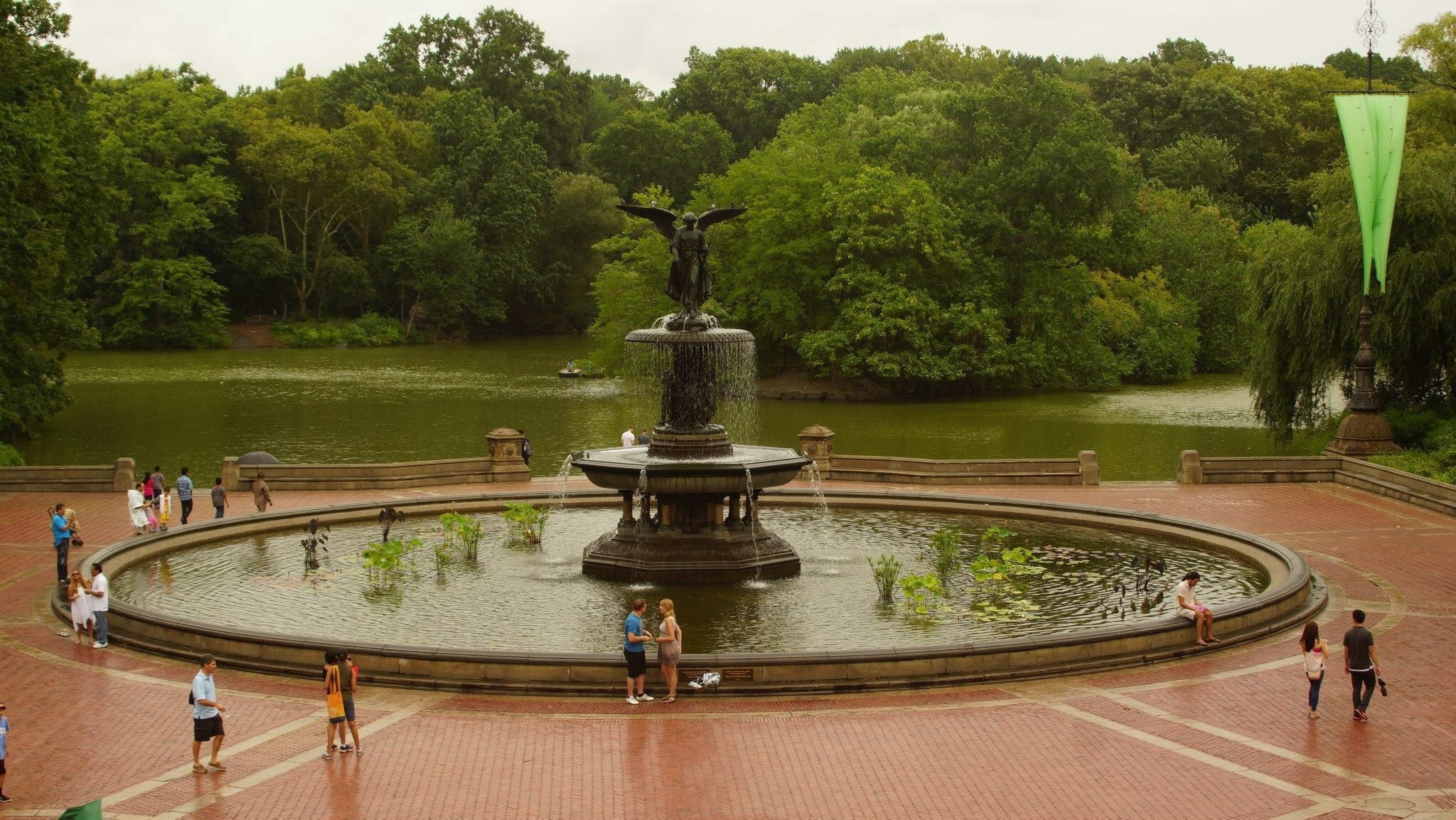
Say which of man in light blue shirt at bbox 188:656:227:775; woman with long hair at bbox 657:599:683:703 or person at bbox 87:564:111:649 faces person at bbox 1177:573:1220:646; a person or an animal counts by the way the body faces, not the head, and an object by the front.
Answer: the man in light blue shirt

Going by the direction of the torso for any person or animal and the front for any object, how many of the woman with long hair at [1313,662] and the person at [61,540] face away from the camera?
1

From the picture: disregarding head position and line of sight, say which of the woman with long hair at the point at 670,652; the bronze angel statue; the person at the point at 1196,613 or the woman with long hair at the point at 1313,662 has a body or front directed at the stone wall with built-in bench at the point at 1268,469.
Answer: the woman with long hair at the point at 1313,662

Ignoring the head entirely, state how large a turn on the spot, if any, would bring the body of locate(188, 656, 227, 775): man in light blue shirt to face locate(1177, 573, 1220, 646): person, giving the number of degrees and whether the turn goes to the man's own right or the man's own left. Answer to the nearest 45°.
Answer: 0° — they already face them

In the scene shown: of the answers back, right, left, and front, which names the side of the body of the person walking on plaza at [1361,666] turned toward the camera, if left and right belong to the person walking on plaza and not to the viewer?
back

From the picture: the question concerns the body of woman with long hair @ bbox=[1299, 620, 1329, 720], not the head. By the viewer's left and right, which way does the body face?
facing away from the viewer

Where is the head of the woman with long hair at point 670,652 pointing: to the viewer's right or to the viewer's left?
to the viewer's left

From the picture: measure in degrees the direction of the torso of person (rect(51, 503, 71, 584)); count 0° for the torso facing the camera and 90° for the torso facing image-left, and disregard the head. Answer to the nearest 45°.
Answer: approximately 270°

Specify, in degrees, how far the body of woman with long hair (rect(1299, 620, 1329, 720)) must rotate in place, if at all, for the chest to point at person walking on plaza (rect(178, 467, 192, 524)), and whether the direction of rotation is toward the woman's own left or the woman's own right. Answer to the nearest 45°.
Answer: approximately 90° to the woman's own left

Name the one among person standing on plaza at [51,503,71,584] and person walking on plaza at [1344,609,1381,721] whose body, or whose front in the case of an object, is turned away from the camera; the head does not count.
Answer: person walking on plaza at [1344,609,1381,721]

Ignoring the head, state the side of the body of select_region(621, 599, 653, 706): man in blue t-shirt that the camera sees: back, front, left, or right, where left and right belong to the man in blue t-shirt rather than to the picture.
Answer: right

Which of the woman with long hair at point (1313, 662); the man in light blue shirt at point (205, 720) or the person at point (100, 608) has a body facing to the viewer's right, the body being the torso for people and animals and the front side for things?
the man in light blue shirt

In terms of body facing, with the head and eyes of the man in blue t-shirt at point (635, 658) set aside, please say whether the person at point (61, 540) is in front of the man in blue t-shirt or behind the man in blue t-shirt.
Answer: behind
